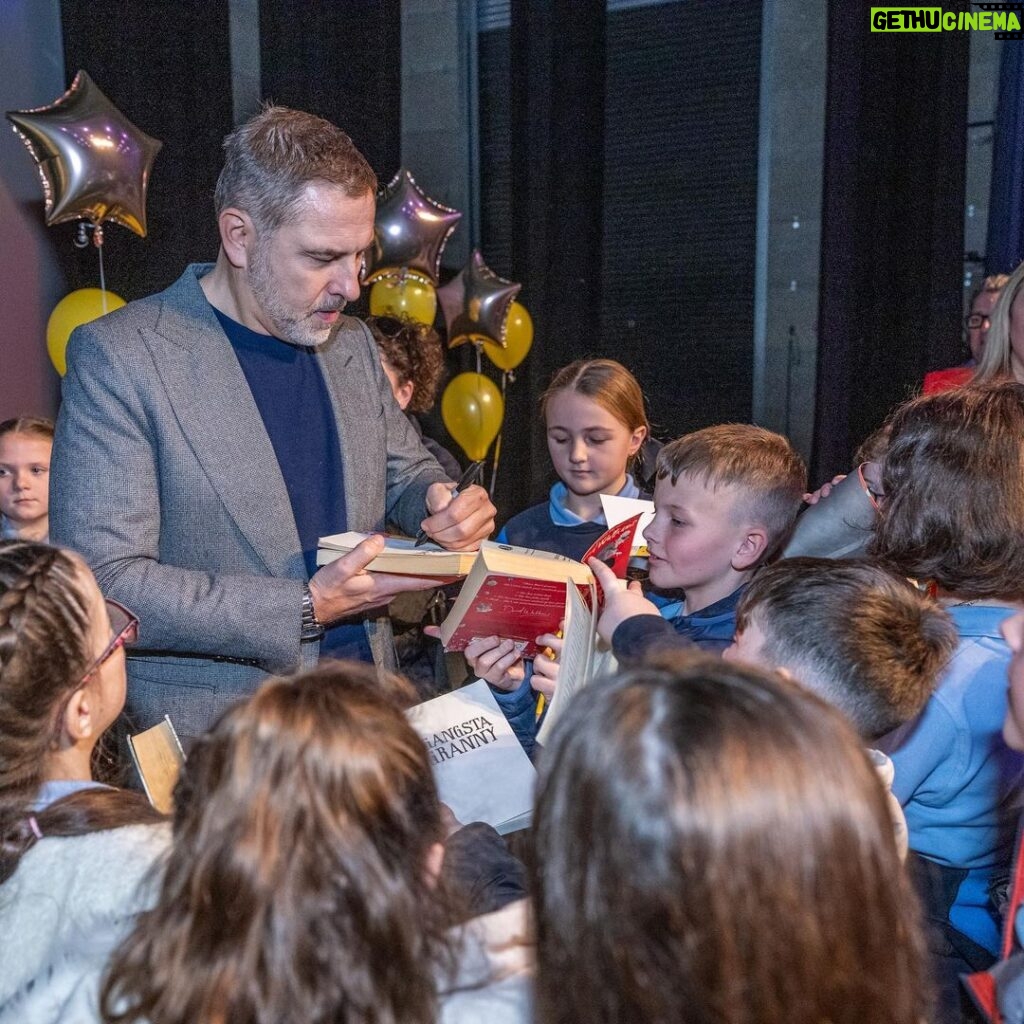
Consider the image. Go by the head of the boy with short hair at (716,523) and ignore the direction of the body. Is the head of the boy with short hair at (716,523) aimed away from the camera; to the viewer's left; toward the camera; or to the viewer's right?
to the viewer's left

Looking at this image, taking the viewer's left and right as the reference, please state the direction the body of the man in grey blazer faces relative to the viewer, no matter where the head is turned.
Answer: facing the viewer and to the right of the viewer

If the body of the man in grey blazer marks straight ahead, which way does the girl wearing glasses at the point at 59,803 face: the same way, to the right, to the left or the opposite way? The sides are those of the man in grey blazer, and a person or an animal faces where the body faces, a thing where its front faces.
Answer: to the left

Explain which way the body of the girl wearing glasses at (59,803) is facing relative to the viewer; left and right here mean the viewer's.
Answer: facing away from the viewer and to the right of the viewer

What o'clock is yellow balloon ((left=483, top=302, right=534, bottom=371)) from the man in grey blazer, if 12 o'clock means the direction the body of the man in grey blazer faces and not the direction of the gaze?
The yellow balloon is roughly at 8 o'clock from the man in grey blazer.

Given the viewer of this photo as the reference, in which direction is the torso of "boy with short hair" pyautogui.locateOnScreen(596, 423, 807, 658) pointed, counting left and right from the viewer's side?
facing to the left of the viewer

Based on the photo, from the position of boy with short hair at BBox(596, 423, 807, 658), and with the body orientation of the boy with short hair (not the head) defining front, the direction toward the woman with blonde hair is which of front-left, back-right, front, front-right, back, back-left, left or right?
back-right

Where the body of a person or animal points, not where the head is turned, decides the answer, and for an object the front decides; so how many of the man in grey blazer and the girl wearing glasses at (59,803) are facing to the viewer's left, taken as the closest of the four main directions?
0

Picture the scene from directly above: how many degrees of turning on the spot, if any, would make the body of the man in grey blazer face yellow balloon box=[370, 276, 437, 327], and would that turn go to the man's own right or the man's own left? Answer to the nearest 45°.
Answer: approximately 135° to the man's own left

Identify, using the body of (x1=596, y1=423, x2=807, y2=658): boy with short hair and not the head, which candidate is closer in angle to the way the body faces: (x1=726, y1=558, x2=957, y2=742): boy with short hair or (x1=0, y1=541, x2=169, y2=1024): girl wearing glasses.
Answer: the girl wearing glasses

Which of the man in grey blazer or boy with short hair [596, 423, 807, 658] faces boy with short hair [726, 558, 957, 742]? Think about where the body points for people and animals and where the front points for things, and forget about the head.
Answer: the man in grey blazer
